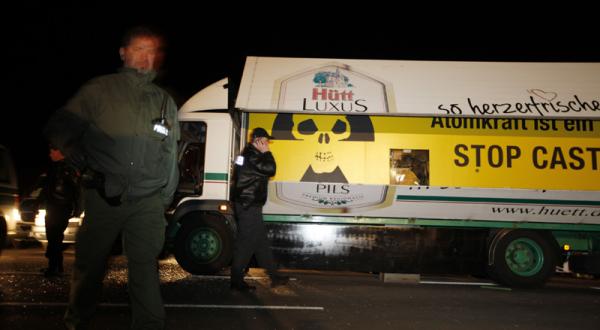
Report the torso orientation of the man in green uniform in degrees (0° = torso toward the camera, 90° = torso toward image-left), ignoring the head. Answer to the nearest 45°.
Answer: approximately 315°

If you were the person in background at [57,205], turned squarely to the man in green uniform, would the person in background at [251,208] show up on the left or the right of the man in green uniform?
left

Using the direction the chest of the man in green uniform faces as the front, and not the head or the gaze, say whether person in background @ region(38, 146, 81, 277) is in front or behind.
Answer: behind

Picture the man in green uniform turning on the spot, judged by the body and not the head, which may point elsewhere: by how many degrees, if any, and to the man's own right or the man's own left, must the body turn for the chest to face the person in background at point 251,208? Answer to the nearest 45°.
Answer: approximately 90° to the man's own left

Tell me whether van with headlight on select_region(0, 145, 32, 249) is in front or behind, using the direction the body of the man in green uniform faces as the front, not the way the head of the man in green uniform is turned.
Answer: behind

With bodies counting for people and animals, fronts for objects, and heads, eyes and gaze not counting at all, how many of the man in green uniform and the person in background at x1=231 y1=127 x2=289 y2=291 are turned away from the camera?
0
